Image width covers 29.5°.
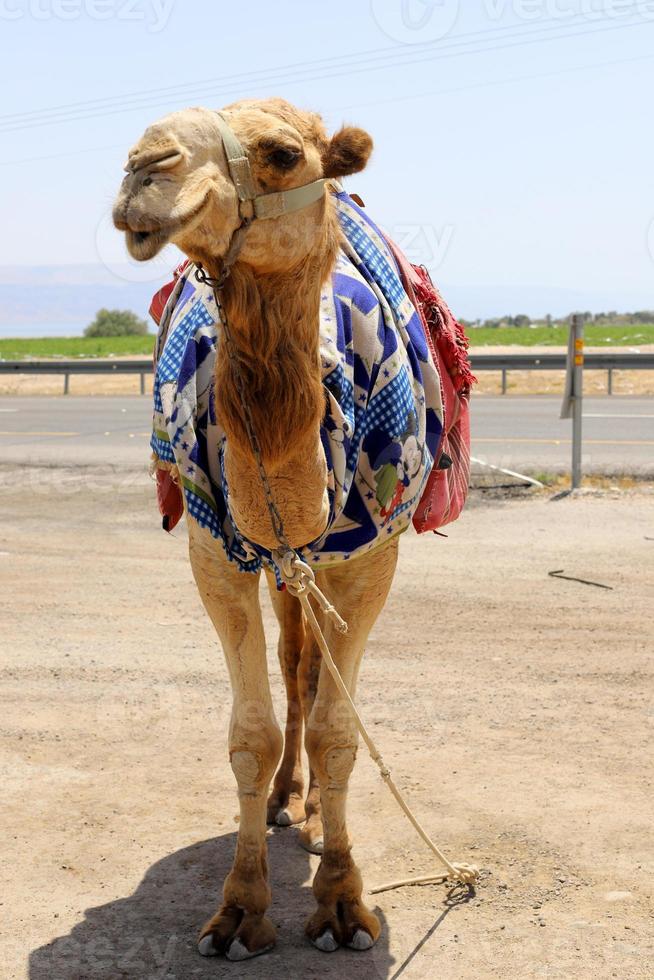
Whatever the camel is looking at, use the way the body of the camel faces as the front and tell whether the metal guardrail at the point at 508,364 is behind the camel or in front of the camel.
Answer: behind

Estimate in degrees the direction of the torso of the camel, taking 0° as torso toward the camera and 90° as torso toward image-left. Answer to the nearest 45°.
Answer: approximately 0°

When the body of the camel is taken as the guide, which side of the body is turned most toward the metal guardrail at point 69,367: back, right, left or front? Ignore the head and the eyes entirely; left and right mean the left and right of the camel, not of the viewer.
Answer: back
